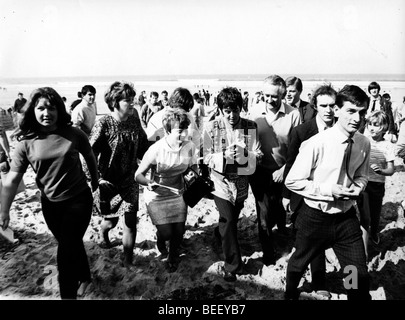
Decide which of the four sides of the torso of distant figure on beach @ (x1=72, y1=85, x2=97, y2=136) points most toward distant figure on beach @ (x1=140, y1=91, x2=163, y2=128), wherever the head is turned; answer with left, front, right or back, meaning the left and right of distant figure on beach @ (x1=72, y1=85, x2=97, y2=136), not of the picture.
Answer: left

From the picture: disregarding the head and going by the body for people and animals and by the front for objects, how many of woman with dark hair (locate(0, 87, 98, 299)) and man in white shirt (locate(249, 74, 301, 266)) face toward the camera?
2

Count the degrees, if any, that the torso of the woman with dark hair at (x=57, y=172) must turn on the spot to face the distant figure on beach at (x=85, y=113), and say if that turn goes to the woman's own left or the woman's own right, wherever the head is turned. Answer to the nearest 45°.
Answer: approximately 180°

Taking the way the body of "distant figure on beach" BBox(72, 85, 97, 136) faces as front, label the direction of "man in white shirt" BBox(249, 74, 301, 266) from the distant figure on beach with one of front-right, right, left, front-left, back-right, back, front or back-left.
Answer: front

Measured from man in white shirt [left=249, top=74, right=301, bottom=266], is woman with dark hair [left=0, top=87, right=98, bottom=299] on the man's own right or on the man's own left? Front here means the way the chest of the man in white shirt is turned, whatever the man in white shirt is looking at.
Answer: on the man's own right

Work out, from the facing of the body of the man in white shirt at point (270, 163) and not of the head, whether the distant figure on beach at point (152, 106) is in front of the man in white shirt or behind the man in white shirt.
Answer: behind

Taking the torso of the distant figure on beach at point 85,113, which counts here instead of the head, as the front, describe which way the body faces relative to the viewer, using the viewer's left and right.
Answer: facing the viewer and to the right of the viewer

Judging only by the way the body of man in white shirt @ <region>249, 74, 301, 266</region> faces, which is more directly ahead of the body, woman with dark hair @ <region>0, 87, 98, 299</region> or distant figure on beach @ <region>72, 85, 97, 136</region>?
the woman with dark hair

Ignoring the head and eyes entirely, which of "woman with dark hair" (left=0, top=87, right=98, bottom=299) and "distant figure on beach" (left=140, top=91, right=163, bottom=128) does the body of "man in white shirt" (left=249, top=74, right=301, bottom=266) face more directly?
the woman with dark hair

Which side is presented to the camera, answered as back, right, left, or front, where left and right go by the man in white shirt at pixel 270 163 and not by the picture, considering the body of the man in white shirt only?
front
